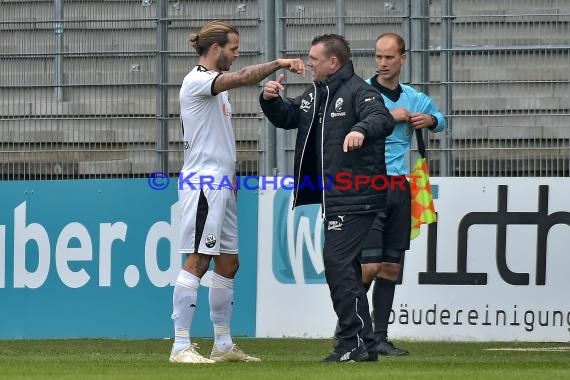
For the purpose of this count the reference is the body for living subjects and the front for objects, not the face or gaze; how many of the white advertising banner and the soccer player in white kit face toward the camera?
1

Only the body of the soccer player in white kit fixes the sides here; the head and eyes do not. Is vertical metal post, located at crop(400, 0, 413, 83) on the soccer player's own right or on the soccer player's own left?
on the soccer player's own left

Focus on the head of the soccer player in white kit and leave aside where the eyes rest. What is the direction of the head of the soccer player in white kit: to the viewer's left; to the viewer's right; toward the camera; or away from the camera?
to the viewer's right

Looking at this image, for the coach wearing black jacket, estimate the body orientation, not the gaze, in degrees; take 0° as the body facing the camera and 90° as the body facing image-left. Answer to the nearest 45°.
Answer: approximately 45°

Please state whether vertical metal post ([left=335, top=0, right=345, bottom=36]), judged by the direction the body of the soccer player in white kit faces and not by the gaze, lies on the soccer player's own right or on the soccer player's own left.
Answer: on the soccer player's own left

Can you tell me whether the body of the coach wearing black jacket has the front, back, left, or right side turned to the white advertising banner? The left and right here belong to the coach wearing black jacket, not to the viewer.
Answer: back

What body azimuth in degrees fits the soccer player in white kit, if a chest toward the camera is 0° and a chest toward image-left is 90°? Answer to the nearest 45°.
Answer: approximately 270°

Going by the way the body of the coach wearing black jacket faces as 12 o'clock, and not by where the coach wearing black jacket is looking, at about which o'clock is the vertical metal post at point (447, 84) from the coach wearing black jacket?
The vertical metal post is roughly at 5 o'clock from the coach wearing black jacket.

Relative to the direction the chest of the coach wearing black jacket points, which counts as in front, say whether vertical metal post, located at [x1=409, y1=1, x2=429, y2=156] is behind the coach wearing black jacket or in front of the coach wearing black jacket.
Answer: behind

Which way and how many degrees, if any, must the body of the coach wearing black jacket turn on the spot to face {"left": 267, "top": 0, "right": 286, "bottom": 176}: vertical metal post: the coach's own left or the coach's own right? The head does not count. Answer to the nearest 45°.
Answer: approximately 135° to the coach's own right

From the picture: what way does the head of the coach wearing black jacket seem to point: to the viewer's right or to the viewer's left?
to the viewer's left

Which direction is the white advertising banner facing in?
toward the camera

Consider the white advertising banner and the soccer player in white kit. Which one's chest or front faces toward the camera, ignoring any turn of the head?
the white advertising banner

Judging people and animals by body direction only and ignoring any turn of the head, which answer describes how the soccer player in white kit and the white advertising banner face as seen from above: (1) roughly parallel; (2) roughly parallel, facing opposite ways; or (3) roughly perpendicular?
roughly perpendicular
